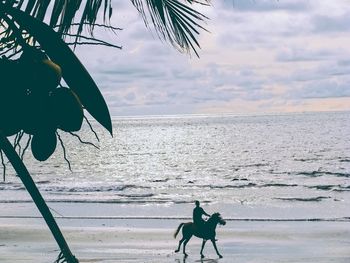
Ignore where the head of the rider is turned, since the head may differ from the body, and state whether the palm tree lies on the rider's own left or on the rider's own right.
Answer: on the rider's own right

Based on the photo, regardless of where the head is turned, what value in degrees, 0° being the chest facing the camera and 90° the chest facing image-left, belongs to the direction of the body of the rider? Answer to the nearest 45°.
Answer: approximately 270°
